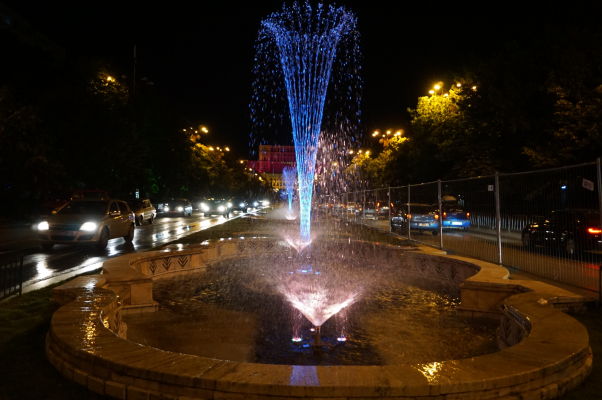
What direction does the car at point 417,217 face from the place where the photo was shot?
facing away from the viewer and to the left of the viewer

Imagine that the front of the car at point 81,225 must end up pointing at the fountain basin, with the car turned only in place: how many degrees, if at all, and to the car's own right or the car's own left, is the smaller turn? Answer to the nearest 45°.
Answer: approximately 45° to the car's own left

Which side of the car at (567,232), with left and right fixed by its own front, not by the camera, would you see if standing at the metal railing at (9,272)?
left

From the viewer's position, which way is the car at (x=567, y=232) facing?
facing away from the viewer and to the left of the viewer

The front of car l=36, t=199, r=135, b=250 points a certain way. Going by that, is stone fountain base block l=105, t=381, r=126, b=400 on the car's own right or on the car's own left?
on the car's own left

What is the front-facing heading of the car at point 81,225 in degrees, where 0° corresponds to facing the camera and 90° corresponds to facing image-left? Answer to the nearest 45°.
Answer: approximately 45°

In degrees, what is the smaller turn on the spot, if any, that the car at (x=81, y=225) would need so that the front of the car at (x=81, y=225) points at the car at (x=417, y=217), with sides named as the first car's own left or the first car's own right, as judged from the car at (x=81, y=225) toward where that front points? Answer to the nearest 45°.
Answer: approximately 135° to the first car's own left

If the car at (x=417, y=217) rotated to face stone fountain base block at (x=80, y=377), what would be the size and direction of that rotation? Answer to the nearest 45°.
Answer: approximately 135° to its left
